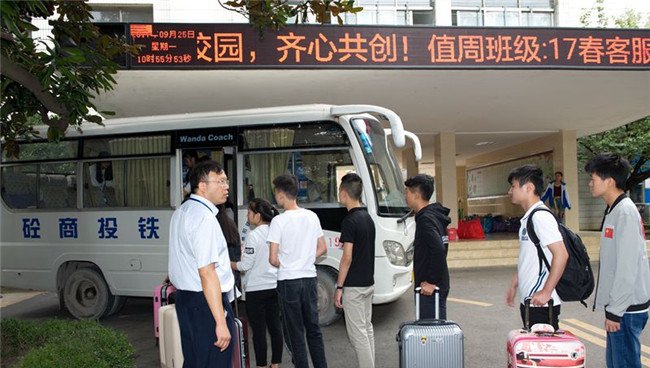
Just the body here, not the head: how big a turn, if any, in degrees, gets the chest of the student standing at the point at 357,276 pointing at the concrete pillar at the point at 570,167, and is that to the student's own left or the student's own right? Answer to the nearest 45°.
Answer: approximately 90° to the student's own right

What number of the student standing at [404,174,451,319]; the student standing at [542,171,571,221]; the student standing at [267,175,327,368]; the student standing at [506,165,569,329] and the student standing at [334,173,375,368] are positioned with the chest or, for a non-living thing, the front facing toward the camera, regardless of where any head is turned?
1

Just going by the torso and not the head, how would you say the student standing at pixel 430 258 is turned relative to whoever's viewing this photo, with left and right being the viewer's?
facing to the left of the viewer

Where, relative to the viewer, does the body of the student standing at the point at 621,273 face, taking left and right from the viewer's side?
facing to the left of the viewer

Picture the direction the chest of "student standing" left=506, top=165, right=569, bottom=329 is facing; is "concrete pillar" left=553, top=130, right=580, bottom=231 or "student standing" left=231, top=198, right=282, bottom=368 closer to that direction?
the student standing

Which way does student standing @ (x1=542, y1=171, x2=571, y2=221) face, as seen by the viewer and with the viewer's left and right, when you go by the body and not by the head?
facing the viewer

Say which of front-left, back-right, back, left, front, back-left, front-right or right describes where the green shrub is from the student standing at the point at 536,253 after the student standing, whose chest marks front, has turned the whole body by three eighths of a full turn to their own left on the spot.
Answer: back-right

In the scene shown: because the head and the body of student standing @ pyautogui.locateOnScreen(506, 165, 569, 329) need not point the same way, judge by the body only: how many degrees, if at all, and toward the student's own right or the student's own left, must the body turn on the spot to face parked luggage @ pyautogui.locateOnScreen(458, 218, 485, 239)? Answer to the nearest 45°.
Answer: approximately 90° to the student's own right

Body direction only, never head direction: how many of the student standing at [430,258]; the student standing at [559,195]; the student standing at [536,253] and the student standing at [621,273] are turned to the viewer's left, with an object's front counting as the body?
3

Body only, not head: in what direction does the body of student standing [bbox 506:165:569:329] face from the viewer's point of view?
to the viewer's left

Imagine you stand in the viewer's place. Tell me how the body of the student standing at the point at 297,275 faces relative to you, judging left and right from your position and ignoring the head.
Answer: facing away from the viewer and to the left of the viewer

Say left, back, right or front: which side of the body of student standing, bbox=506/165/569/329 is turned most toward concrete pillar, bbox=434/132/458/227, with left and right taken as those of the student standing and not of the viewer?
right

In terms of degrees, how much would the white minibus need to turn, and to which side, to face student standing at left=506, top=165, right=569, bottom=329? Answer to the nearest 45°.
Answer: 0° — it already faces them

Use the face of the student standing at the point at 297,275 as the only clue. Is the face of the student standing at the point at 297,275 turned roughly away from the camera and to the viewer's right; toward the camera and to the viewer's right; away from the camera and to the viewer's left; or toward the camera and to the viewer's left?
away from the camera and to the viewer's left
